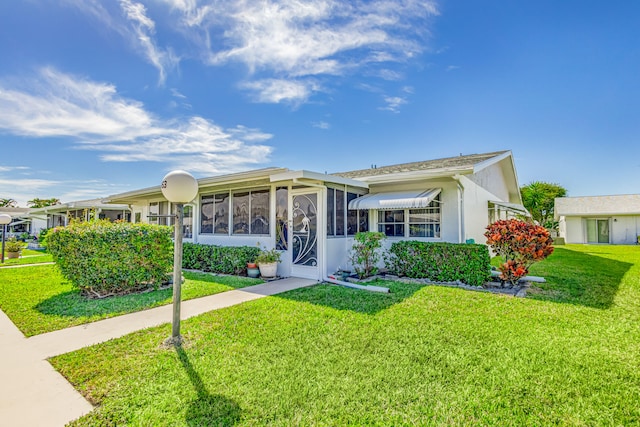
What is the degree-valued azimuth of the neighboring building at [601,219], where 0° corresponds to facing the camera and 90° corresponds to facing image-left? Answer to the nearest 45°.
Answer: approximately 0°

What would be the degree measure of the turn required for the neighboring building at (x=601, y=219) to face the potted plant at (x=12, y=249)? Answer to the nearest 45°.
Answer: approximately 45° to its right

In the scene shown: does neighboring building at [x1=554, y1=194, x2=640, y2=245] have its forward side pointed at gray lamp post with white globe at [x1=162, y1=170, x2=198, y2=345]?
yes

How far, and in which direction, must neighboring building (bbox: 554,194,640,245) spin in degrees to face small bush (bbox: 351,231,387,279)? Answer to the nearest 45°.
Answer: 0° — it already faces it

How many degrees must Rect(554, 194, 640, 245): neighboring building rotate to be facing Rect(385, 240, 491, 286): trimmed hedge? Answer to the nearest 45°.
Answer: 0° — it already faces it
